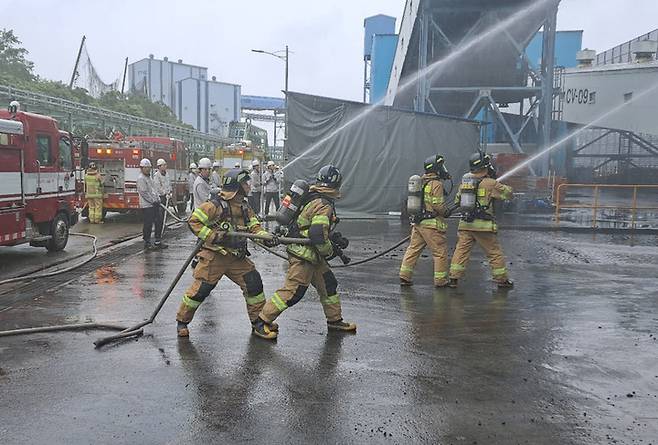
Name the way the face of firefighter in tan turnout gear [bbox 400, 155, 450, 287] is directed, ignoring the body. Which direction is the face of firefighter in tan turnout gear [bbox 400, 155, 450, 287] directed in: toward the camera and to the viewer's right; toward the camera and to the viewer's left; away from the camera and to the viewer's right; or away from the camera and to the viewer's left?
away from the camera and to the viewer's right

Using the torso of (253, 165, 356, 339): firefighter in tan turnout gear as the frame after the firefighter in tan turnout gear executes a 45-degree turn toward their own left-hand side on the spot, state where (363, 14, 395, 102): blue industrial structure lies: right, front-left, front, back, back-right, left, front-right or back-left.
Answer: front-left

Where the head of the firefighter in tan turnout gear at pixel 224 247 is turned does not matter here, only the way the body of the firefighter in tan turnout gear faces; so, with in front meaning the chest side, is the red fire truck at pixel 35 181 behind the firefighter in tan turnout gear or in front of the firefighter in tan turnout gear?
behind

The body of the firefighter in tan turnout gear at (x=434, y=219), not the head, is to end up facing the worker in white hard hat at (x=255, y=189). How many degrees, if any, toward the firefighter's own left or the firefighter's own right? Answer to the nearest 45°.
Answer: approximately 135° to the firefighter's own left

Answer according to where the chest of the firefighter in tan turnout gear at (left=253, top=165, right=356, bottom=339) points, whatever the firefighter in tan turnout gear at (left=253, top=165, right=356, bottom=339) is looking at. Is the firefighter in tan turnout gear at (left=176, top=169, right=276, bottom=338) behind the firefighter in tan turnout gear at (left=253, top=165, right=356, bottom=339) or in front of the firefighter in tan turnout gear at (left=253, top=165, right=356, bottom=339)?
behind

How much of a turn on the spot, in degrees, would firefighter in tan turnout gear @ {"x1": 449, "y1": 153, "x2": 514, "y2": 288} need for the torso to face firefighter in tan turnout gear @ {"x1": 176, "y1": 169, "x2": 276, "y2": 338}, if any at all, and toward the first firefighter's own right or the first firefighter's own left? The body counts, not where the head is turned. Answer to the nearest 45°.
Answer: approximately 180°

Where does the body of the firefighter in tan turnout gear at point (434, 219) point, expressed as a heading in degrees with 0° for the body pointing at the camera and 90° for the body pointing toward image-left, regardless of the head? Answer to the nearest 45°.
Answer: approximately 270°

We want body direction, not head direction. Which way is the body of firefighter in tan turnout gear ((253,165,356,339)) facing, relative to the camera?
to the viewer's right

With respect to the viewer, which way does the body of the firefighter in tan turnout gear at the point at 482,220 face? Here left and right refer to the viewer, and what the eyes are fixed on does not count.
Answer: facing away from the viewer and to the right of the viewer

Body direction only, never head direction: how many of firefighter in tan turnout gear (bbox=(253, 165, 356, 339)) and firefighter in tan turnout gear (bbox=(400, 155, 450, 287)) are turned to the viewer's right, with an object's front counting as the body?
2
